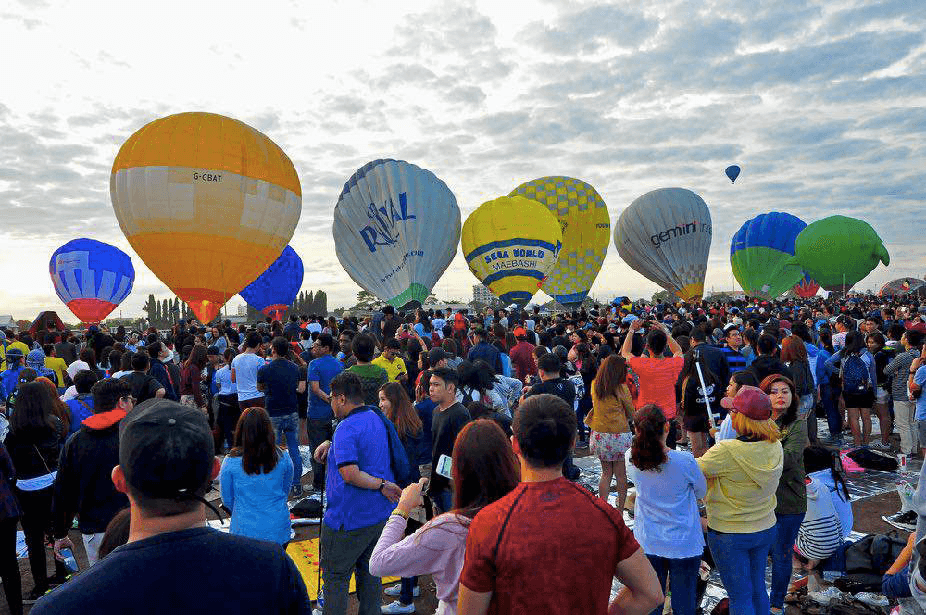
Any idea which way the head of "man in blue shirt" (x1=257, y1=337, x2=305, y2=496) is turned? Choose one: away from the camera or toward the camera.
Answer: away from the camera

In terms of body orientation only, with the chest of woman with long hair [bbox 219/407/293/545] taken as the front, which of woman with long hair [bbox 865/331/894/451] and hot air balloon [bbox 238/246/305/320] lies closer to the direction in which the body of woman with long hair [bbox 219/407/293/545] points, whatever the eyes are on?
the hot air balloon

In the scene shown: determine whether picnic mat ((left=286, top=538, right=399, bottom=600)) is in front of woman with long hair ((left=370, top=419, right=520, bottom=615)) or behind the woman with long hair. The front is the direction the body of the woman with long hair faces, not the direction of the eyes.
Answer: in front

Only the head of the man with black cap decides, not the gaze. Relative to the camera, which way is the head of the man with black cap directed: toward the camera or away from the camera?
away from the camera

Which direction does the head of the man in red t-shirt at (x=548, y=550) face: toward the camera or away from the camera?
away from the camera

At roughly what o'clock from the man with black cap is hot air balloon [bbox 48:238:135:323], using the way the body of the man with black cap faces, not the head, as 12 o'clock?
The hot air balloon is roughly at 12 o'clock from the man with black cap.

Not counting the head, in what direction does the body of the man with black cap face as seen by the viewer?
away from the camera

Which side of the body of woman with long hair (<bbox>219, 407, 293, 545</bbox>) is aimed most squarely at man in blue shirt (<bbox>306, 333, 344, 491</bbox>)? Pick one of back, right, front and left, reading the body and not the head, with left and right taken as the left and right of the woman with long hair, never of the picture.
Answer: front

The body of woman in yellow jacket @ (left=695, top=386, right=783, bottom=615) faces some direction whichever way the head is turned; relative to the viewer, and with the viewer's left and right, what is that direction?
facing away from the viewer and to the left of the viewer

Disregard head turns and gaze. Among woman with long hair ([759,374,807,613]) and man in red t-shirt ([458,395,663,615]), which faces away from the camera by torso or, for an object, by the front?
the man in red t-shirt

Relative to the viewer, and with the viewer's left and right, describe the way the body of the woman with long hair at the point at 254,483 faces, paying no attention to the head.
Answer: facing away from the viewer

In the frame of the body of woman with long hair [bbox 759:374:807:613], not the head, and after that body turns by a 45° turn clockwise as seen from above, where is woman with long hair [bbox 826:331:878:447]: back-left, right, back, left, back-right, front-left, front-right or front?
right

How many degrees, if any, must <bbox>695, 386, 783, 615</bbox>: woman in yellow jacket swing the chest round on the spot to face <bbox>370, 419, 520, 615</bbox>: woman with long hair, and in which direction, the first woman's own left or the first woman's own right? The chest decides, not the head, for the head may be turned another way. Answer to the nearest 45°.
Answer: approximately 90° to the first woman's own left

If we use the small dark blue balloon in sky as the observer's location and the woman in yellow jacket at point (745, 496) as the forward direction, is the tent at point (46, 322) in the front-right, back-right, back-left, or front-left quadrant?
front-right

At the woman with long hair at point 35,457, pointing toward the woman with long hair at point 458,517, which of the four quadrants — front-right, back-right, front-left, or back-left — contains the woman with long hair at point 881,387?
front-left
